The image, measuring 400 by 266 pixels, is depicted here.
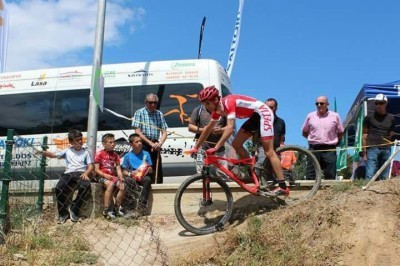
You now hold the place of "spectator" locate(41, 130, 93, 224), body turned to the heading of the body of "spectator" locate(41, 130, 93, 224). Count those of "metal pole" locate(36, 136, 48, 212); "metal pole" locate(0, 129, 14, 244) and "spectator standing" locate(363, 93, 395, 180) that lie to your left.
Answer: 1

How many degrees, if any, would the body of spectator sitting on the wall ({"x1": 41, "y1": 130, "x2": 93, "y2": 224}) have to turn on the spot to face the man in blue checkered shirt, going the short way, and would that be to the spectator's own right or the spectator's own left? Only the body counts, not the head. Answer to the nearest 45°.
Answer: approximately 90° to the spectator's own left

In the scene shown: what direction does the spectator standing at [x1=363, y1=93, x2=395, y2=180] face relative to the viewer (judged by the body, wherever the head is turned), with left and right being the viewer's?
facing the viewer

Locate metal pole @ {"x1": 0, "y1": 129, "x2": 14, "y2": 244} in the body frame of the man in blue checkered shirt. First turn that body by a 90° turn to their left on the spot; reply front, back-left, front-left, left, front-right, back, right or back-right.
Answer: back-right

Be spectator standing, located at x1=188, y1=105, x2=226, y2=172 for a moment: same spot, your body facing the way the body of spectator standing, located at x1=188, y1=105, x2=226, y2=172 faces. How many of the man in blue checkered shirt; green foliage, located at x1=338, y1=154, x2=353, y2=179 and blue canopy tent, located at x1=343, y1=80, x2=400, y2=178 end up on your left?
2

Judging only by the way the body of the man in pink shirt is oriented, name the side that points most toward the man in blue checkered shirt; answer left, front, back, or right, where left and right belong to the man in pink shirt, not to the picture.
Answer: right

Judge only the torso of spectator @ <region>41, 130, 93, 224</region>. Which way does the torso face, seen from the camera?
toward the camera

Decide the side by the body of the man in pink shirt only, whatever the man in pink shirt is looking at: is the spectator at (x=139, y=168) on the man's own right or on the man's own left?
on the man's own right

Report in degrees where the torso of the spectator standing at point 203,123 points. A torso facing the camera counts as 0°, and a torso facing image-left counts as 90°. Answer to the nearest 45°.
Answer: approximately 315°

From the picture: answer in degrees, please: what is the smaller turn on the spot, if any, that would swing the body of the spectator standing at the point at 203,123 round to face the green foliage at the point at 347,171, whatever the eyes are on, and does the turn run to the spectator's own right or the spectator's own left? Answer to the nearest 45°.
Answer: approximately 90° to the spectator's own left

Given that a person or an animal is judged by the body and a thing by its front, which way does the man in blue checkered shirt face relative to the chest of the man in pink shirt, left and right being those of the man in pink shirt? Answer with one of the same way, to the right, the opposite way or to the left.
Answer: the same way

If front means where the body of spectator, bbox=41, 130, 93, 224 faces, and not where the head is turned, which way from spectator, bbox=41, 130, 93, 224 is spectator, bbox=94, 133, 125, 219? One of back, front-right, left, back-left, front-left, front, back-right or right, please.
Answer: left

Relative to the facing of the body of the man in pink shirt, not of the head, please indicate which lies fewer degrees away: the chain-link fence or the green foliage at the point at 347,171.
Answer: the chain-link fence
